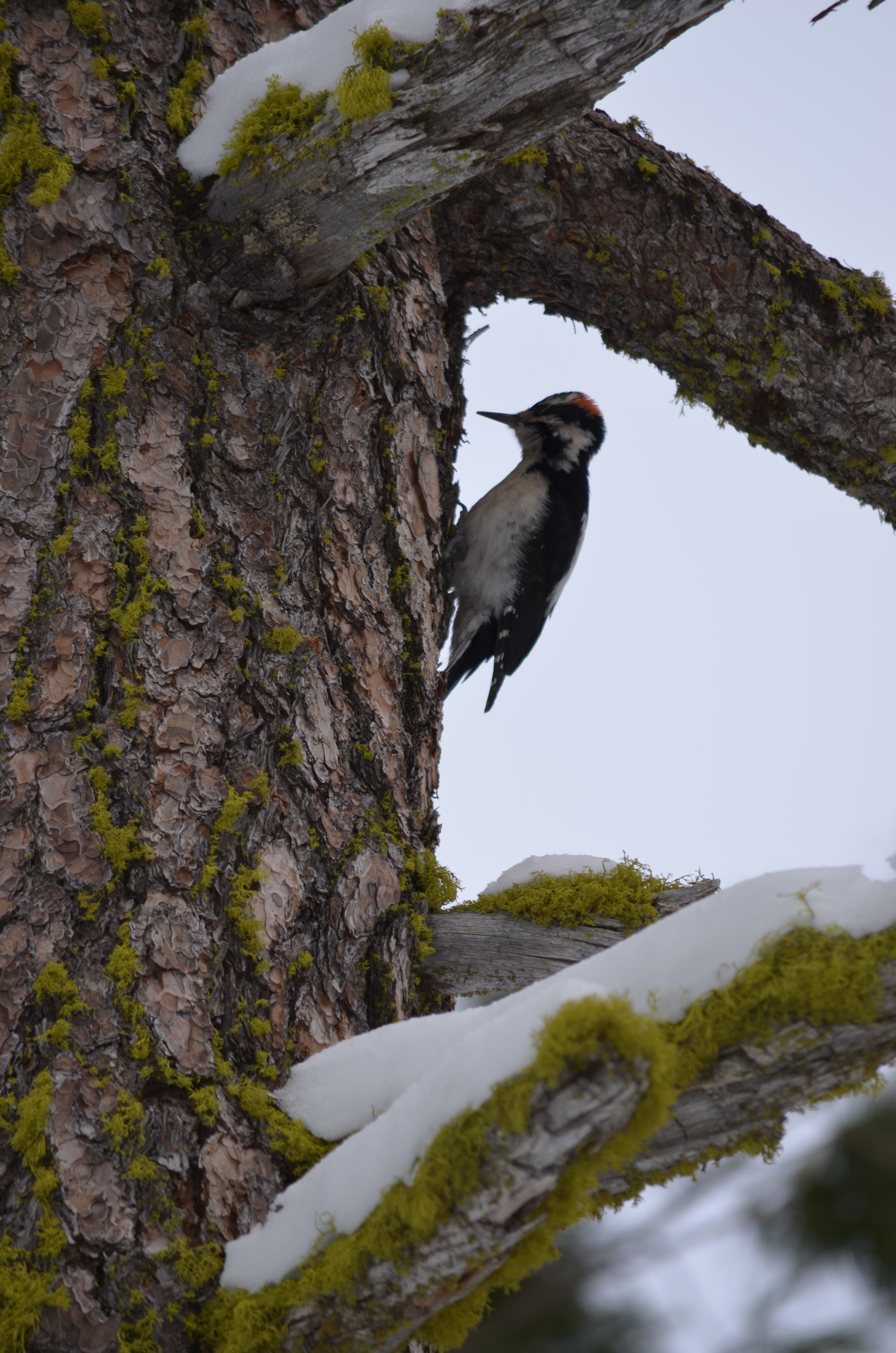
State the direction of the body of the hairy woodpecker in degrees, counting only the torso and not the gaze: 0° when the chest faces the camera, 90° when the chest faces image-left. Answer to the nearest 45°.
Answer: approximately 90°

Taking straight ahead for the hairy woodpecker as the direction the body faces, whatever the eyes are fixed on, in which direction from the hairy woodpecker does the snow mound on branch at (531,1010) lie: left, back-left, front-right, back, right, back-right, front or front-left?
left
